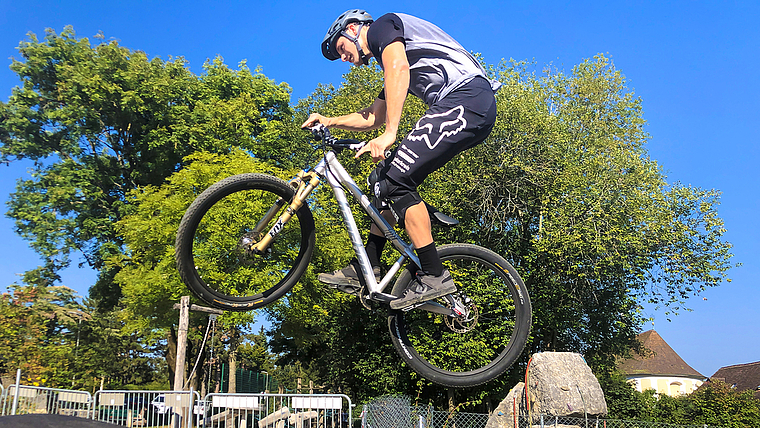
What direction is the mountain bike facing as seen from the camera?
to the viewer's left

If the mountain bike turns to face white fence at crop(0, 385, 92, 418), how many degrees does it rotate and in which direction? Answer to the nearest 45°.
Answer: approximately 45° to its right

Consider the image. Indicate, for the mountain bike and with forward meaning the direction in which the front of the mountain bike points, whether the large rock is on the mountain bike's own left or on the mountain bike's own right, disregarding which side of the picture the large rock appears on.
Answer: on the mountain bike's own right

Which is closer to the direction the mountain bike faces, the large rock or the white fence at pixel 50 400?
the white fence

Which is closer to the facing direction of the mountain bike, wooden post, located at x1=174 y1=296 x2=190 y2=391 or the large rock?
the wooden post

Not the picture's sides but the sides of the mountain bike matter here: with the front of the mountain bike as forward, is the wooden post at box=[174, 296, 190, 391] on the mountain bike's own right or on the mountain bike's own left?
on the mountain bike's own right

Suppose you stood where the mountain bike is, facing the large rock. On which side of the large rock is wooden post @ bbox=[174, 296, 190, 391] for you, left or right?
left
